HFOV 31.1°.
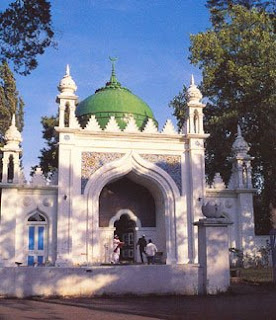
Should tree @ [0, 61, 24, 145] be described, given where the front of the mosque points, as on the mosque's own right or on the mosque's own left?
on the mosque's own right

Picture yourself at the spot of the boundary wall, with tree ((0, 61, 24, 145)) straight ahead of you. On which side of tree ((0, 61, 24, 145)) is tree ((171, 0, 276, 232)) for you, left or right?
right

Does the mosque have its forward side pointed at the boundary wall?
yes

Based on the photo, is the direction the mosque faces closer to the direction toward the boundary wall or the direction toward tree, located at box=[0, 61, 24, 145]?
the boundary wall

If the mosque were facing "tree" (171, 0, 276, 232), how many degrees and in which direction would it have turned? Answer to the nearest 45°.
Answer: approximately 135° to its left

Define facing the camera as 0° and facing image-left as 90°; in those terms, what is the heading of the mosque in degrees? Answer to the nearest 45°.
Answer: approximately 0°
